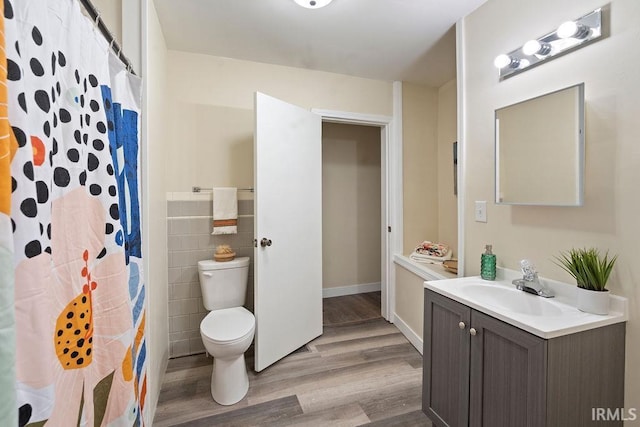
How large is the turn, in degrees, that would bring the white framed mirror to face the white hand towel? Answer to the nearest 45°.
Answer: approximately 45° to its right

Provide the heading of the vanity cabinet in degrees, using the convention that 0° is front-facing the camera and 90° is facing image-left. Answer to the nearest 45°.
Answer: approximately 45°

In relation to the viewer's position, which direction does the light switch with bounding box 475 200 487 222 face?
facing the viewer and to the left of the viewer

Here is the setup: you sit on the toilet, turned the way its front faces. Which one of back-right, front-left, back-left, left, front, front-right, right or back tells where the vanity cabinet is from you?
front-left

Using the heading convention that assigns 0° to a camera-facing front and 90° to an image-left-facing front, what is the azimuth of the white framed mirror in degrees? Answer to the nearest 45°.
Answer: approximately 45°

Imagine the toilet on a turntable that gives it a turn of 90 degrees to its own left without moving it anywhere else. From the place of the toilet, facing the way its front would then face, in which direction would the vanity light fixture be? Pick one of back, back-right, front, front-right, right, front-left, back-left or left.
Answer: front-right

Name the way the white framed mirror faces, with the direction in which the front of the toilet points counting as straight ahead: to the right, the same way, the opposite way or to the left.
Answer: to the right

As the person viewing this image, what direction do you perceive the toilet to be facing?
facing the viewer

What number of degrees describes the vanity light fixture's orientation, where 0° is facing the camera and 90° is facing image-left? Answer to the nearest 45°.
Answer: approximately 45°

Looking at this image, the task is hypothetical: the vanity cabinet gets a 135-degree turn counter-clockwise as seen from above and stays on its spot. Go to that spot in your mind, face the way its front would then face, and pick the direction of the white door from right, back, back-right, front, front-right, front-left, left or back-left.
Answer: back
